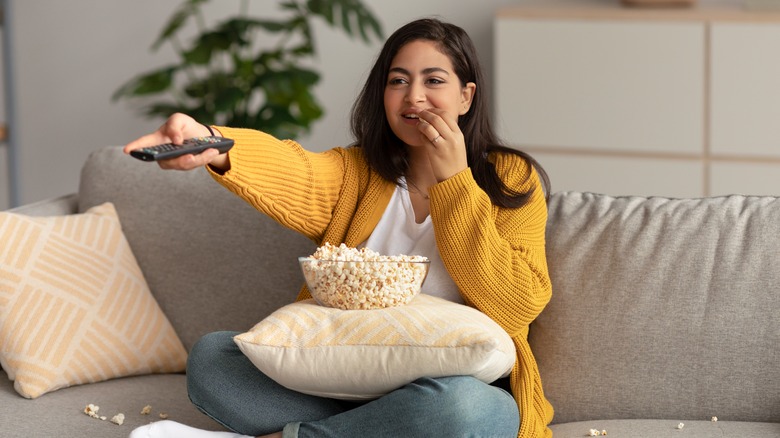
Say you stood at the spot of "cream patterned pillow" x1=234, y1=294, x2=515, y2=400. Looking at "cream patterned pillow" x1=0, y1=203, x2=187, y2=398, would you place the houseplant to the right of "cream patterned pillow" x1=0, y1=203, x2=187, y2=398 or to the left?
right

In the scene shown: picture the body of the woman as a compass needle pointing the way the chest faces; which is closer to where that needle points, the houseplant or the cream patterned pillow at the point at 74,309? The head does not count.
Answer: the cream patterned pillow

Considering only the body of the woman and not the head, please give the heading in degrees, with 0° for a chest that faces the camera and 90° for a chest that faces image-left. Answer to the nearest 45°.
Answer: approximately 45°

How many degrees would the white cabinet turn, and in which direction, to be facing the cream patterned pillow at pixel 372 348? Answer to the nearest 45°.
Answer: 0° — it already faces it

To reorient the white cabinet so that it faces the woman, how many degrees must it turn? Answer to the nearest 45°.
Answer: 0° — it already faces them

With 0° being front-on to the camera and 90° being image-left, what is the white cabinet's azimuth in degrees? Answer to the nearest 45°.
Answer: approximately 0°

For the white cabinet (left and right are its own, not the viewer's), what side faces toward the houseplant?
right

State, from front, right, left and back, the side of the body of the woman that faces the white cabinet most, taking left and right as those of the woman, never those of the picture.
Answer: back

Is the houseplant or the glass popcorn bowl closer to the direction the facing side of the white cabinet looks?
the glass popcorn bowl
